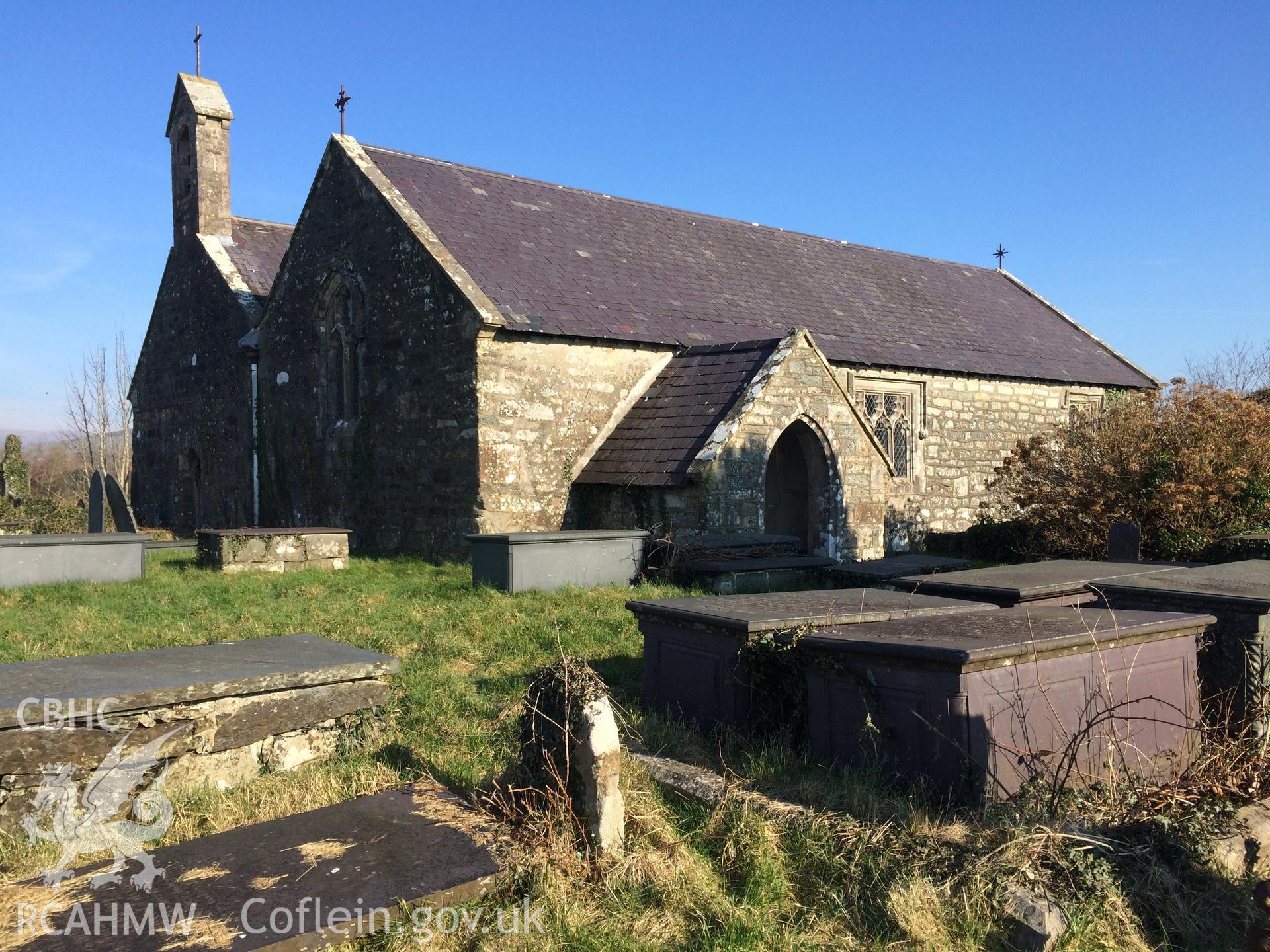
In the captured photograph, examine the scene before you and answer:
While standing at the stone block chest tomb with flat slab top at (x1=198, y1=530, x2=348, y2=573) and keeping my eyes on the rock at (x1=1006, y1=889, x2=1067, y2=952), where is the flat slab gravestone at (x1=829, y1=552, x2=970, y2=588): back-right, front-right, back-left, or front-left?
front-left

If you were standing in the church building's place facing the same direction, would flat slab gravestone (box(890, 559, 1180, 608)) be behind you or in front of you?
in front

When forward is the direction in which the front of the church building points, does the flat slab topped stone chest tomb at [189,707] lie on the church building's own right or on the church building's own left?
on the church building's own right

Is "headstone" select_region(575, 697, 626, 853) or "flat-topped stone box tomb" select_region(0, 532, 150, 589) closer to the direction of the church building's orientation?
the headstone

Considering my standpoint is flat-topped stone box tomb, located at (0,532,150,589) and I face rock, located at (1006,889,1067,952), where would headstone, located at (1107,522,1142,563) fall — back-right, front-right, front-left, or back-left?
front-left

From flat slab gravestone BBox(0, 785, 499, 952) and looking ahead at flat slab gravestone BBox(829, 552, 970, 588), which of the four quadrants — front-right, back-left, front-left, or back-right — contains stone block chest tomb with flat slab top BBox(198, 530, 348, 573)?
front-left

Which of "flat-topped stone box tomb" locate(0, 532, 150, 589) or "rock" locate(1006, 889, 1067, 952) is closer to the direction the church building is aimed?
the rock

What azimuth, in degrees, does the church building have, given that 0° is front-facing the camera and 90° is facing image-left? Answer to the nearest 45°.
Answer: approximately 315°

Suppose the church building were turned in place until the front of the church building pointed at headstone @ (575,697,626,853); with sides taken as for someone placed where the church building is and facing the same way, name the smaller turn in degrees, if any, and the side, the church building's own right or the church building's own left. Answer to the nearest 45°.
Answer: approximately 45° to the church building's own right

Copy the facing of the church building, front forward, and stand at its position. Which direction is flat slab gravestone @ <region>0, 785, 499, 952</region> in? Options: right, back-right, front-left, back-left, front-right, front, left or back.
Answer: front-right

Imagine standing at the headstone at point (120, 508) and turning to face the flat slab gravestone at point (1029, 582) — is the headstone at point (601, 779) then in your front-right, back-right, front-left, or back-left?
front-right
